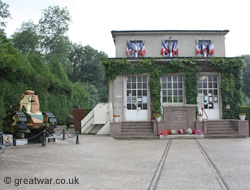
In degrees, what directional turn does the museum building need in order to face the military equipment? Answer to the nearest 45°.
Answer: approximately 45° to its right

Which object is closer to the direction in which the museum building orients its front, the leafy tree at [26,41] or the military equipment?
the military equipment

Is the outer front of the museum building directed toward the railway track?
yes

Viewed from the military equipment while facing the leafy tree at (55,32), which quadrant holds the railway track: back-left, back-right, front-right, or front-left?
back-right

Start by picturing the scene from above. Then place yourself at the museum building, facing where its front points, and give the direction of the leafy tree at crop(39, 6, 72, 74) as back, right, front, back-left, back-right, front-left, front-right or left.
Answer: back-right

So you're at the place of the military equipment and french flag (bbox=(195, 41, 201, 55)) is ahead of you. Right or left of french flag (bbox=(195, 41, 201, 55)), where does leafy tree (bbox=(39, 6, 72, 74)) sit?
left

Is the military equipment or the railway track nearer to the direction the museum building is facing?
the railway track

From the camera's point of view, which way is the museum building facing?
toward the camera
